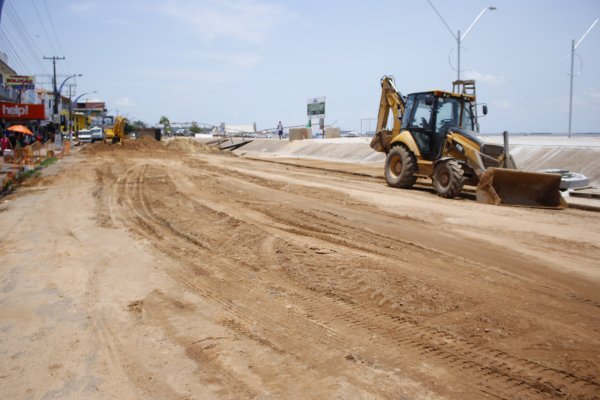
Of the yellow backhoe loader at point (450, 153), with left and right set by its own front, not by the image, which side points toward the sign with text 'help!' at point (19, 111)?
back

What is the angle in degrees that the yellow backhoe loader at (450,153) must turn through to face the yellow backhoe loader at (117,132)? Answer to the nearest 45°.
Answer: approximately 180°

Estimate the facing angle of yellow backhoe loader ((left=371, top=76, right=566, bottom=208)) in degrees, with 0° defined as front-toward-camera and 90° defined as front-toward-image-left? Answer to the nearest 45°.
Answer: approximately 315°

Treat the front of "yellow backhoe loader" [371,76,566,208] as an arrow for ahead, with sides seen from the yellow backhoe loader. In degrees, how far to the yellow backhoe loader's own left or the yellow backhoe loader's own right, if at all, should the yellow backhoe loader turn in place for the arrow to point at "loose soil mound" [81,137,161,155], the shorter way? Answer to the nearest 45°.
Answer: approximately 180°
